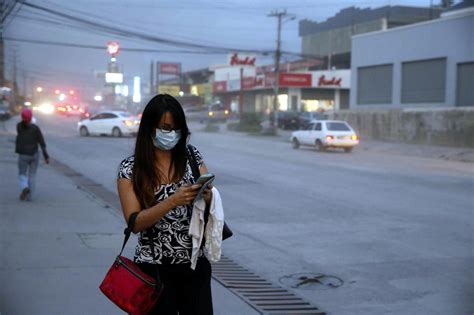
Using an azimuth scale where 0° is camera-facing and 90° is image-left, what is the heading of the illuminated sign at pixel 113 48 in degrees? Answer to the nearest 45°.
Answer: approximately 0°

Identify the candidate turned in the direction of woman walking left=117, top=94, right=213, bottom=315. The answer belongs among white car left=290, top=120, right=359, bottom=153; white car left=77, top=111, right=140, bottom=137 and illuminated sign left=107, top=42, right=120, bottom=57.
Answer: the illuminated sign

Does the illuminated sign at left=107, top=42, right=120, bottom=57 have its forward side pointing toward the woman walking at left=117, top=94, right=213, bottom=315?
yes

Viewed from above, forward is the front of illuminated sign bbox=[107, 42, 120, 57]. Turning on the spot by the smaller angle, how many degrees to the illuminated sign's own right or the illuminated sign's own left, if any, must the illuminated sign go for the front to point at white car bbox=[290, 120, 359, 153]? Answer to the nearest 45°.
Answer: approximately 45° to the illuminated sign's own left

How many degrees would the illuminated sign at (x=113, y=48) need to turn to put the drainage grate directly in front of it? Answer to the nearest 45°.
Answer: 0° — it already faces it

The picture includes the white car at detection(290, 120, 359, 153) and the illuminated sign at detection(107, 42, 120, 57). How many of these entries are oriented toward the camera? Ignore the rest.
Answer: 1

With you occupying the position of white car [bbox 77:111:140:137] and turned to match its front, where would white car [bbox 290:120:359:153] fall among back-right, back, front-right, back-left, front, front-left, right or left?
back

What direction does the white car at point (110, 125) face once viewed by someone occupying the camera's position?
facing away from the viewer and to the left of the viewer

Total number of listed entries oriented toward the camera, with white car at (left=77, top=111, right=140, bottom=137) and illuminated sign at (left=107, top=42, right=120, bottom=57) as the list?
1
